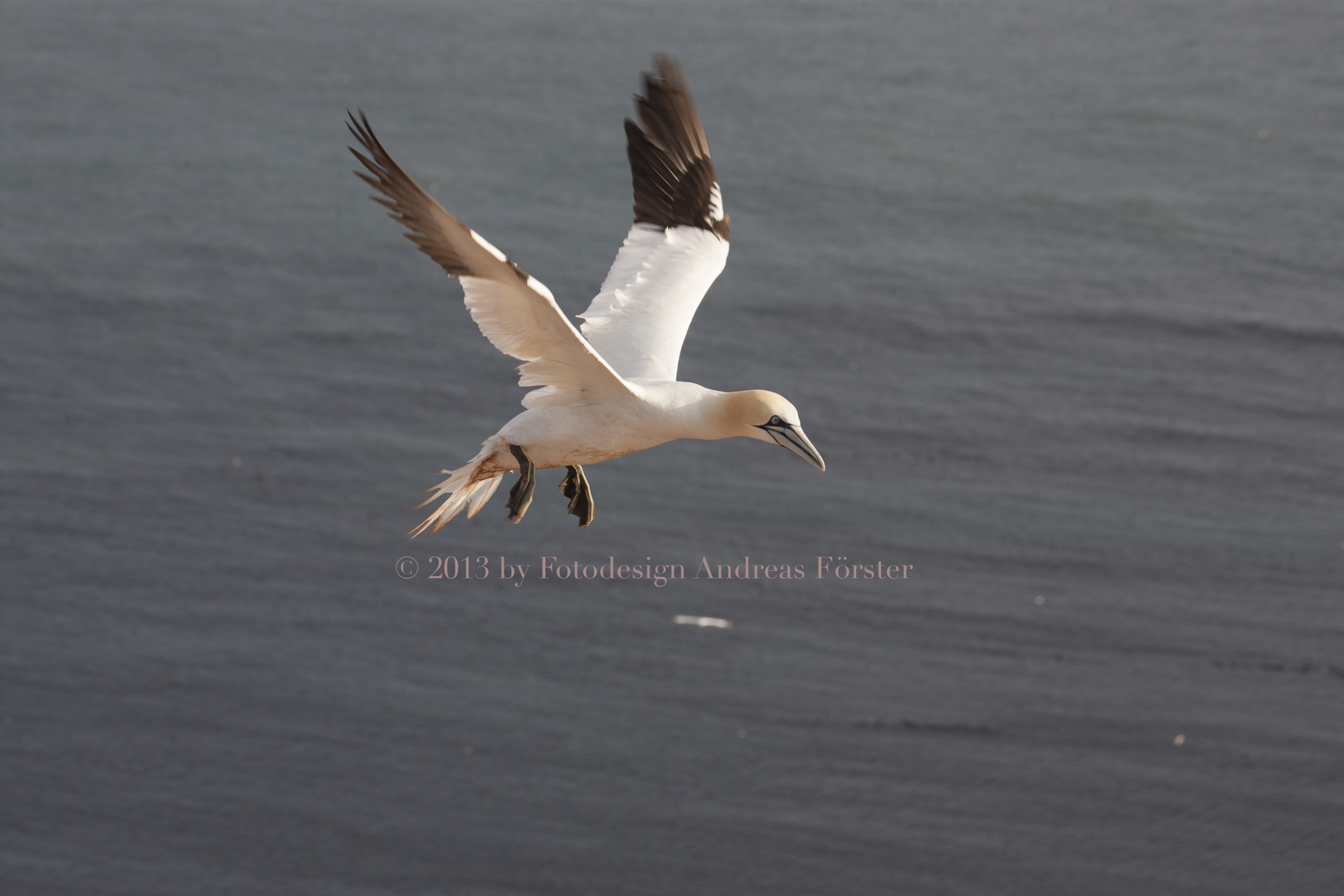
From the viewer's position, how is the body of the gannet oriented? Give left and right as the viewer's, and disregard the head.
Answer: facing to the right of the viewer
